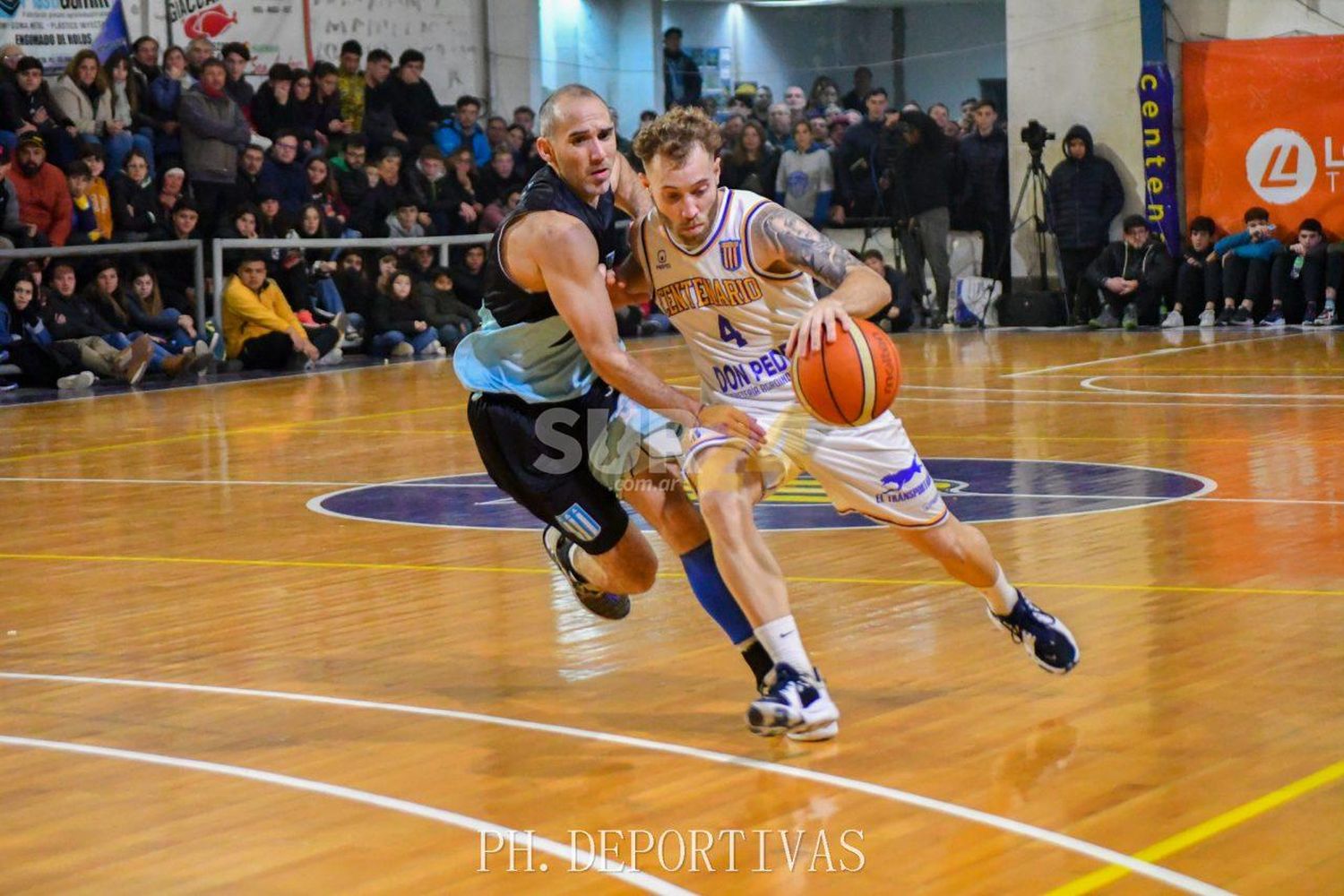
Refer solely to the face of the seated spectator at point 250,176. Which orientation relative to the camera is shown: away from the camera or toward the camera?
toward the camera

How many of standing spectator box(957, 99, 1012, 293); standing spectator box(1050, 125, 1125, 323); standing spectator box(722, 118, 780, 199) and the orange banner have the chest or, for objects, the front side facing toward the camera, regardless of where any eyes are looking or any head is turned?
4

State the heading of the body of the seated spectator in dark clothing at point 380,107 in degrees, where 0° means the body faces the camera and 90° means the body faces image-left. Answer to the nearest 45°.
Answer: approximately 315°

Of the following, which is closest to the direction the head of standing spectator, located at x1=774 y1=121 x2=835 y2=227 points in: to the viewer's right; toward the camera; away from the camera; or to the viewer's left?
toward the camera

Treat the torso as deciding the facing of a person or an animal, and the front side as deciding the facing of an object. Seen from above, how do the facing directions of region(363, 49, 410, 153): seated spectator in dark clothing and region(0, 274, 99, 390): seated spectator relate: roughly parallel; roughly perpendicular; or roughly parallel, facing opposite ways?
roughly parallel

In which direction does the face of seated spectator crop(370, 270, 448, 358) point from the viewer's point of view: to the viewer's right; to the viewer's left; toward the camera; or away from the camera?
toward the camera

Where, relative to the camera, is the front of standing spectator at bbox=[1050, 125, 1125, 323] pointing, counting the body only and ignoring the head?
toward the camera

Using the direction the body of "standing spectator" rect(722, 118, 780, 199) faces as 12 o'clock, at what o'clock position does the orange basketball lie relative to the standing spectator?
The orange basketball is roughly at 12 o'clock from the standing spectator.

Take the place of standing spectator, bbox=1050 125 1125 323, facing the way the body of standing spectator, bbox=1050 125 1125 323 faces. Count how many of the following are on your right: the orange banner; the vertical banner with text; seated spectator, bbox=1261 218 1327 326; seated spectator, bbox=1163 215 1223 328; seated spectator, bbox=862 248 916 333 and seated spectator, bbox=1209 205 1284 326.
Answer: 1

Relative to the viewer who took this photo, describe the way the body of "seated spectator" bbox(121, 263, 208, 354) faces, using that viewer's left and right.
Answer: facing the viewer and to the right of the viewer

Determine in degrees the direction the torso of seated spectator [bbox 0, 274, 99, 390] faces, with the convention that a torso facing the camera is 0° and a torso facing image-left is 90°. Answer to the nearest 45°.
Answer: approximately 315°

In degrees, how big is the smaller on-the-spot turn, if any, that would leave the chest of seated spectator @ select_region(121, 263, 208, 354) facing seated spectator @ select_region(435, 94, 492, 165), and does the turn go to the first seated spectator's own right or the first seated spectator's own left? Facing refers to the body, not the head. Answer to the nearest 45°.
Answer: approximately 90° to the first seated spectator's own left

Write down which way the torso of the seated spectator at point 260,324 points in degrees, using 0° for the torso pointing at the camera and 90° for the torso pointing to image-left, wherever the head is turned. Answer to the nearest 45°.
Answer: approximately 315°

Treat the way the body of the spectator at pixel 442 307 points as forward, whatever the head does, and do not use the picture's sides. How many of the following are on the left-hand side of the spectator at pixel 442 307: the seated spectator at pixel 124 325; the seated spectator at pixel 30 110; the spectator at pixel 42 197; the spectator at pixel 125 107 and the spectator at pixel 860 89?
1

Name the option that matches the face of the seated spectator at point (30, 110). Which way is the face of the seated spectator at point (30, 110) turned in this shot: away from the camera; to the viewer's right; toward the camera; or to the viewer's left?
toward the camera

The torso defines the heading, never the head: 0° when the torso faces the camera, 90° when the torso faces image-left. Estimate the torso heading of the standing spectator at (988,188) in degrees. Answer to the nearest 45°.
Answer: approximately 0°

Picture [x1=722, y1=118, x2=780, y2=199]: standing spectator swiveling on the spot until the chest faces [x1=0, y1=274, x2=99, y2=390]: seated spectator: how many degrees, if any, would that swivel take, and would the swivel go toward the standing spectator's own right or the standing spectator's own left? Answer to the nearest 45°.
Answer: approximately 45° to the standing spectator's own right

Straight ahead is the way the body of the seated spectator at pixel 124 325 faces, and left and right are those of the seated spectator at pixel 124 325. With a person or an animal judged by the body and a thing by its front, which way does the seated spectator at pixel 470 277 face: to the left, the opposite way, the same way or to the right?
the same way

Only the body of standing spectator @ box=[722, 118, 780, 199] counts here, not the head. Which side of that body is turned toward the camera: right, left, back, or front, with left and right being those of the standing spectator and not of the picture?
front
